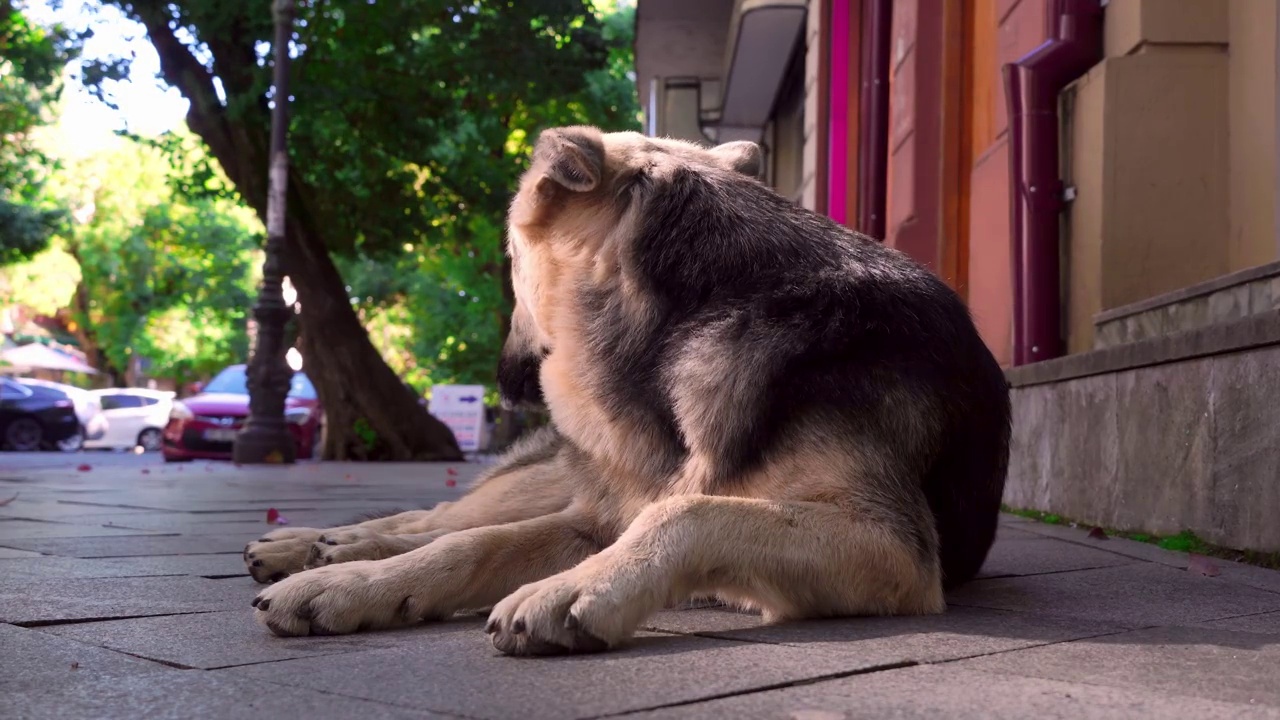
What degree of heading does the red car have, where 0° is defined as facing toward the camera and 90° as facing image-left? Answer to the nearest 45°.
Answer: approximately 45°

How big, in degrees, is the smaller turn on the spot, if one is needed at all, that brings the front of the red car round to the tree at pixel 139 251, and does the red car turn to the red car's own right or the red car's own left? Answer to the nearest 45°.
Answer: approximately 135° to the red car's own right

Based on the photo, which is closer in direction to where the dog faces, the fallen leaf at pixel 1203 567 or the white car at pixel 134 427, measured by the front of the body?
the white car

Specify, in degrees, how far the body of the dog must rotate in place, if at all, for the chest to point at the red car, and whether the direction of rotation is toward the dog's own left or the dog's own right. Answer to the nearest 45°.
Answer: approximately 90° to the dog's own right

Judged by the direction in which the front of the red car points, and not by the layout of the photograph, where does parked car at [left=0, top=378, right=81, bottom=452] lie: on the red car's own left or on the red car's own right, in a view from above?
on the red car's own right

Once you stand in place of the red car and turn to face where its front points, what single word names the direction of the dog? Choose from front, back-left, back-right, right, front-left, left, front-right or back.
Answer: front-left

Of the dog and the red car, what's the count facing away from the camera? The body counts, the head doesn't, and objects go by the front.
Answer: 0

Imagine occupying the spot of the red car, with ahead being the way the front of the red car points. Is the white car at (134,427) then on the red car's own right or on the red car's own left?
on the red car's own right

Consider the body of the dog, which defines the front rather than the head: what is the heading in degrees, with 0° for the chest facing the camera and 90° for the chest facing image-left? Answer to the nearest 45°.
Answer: approximately 90°

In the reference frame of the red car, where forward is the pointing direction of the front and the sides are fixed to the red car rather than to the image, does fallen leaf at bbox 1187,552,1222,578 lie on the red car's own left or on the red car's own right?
on the red car's own left

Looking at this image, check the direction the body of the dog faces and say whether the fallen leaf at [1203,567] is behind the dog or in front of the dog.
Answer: behind
